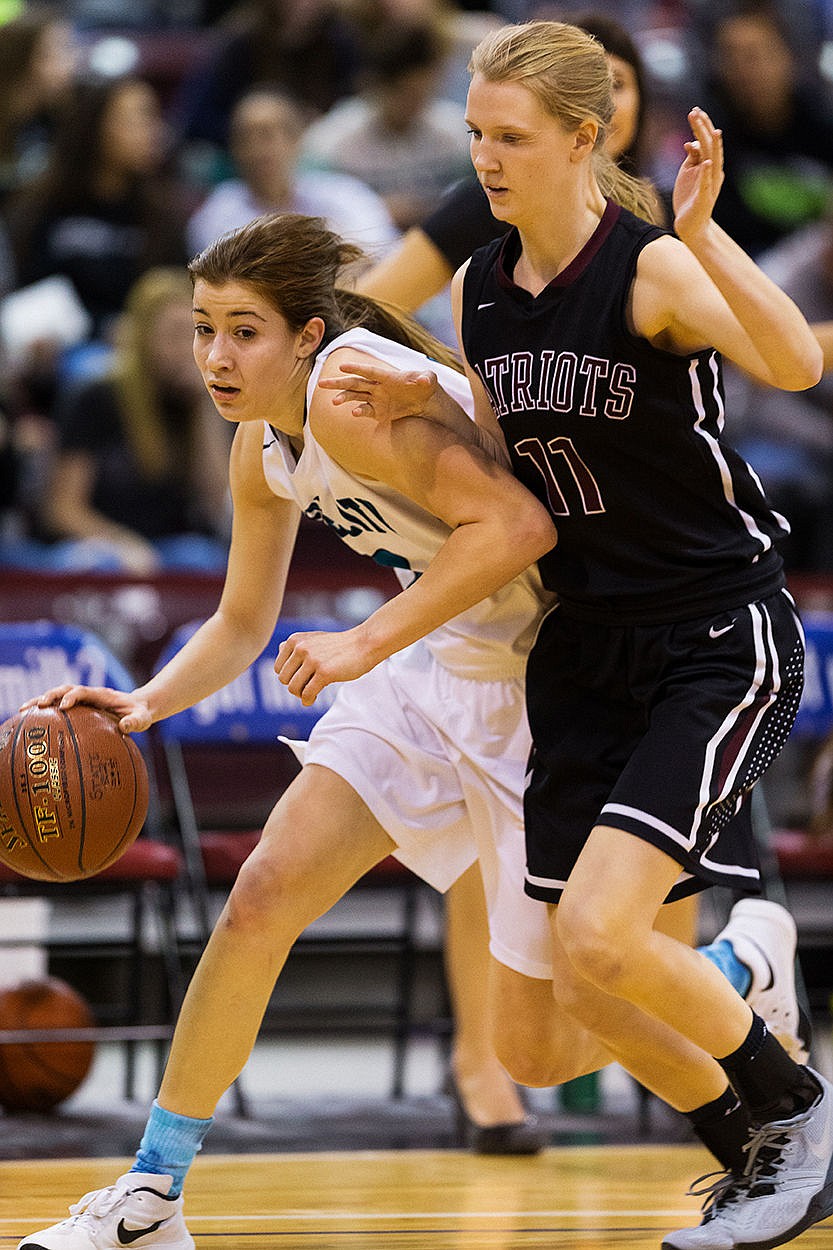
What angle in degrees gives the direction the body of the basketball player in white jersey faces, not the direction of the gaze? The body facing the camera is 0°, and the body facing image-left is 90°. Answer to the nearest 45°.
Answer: approximately 45°

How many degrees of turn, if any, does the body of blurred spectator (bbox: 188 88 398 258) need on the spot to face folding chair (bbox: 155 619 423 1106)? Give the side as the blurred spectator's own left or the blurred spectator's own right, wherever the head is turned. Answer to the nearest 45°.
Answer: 0° — they already face it

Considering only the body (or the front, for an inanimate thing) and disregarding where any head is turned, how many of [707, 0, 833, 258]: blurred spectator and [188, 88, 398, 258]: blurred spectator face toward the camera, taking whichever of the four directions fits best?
2

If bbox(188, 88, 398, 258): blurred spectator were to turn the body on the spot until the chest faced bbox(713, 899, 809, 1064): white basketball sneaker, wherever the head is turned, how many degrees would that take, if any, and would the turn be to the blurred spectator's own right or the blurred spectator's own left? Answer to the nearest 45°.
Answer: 0° — they already face it

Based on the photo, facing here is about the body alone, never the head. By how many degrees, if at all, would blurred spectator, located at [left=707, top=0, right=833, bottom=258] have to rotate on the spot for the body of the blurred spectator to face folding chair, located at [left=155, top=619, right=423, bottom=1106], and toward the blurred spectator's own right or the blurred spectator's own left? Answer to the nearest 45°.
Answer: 0° — they already face it

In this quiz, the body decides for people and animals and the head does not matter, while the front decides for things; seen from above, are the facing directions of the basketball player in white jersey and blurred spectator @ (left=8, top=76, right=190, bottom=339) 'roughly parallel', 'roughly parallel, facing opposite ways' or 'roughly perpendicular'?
roughly perpendicular

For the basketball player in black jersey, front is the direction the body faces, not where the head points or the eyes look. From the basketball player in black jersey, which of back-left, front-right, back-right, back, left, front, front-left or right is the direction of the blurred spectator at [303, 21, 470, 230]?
back-right

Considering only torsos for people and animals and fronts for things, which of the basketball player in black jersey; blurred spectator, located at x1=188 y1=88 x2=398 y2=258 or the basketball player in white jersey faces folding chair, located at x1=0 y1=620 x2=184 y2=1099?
the blurred spectator
